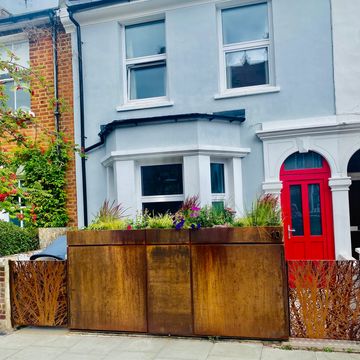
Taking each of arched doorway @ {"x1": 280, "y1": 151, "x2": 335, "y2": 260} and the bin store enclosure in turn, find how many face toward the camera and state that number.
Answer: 2

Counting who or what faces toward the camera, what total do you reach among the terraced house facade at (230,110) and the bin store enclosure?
2

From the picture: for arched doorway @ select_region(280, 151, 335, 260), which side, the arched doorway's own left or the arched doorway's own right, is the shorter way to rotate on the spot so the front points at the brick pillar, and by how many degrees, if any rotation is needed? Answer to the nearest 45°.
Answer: approximately 45° to the arched doorway's own right

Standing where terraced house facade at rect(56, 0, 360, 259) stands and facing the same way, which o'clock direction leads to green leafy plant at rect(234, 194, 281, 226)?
The green leafy plant is roughly at 12 o'clock from the terraced house facade.

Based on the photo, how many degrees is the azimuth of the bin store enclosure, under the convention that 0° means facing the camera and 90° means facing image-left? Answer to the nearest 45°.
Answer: approximately 0°

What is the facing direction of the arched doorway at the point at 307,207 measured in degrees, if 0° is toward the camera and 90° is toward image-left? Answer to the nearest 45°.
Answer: approximately 0°

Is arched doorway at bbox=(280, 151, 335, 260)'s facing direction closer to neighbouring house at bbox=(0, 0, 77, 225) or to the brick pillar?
the brick pillar

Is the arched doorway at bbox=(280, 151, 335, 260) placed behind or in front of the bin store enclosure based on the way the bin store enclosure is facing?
behind
